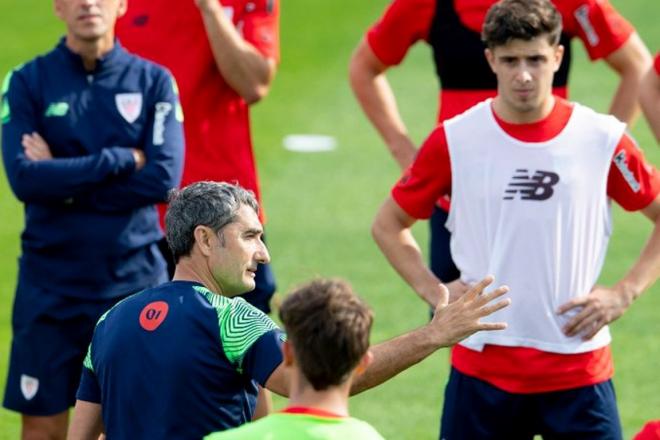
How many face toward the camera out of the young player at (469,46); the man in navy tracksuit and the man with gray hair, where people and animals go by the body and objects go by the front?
2

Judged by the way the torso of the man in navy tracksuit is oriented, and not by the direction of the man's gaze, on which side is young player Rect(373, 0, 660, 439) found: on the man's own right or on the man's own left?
on the man's own left

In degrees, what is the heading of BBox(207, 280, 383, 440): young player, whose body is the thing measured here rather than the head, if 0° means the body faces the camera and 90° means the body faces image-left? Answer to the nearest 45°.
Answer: approximately 180°

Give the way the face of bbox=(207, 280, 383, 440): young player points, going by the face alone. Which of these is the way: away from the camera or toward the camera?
away from the camera

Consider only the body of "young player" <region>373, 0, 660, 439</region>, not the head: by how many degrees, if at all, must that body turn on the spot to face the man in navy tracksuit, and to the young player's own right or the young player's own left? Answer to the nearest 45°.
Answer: approximately 90° to the young player's own right

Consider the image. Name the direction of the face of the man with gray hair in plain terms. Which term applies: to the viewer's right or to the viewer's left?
to the viewer's right

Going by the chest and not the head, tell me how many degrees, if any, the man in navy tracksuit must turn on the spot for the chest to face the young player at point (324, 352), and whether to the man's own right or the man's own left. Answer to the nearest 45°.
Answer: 0° — they already face them

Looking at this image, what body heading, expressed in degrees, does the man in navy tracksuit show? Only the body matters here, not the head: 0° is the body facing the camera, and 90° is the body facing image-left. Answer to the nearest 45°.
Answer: approximately 0°

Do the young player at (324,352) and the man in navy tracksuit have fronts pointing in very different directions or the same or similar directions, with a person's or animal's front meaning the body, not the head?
very different directions

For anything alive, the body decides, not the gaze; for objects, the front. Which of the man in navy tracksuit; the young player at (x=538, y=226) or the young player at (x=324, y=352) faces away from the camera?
the young player at (x=324, y=352)

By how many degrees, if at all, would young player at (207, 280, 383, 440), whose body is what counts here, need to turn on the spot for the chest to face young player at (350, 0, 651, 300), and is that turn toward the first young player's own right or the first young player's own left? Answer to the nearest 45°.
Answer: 0° — they already face them
